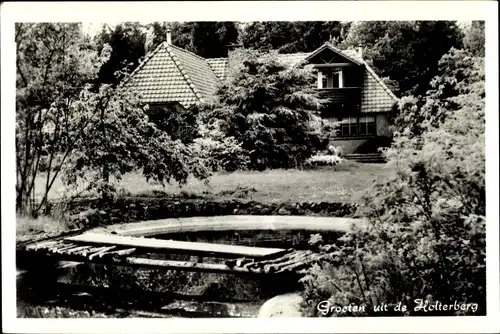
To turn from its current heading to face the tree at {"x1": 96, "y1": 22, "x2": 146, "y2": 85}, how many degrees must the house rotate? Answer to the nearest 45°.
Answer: approximately 90° to its right

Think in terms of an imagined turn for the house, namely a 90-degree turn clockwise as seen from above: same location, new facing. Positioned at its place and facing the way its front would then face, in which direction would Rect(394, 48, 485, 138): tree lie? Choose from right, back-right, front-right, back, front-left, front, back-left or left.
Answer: back

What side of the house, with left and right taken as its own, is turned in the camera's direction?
front
